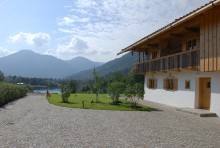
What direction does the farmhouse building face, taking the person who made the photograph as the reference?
facing the viewer and to the left of the viewer

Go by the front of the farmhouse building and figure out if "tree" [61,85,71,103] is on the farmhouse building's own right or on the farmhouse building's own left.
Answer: on the farmhouse building's own right
